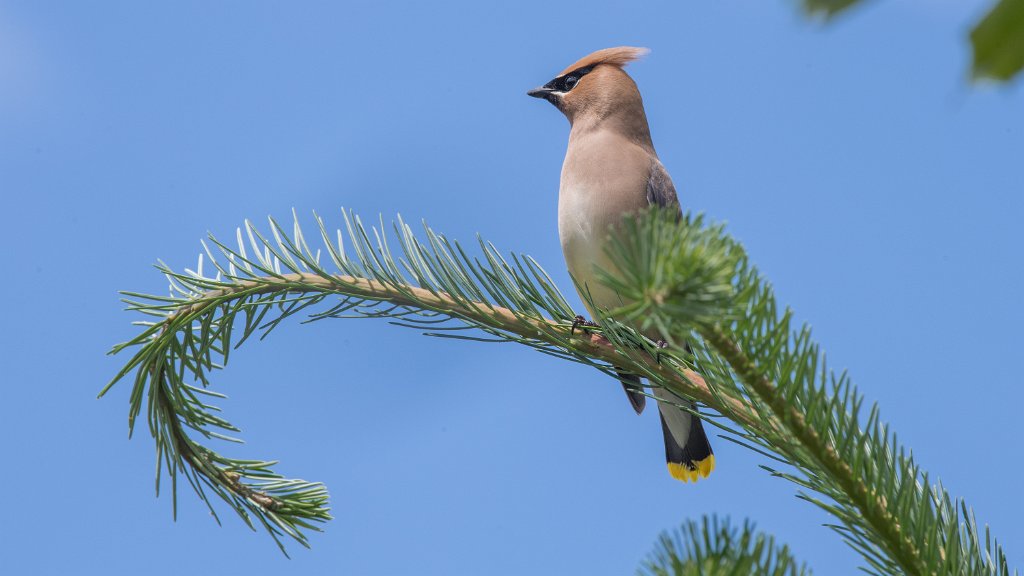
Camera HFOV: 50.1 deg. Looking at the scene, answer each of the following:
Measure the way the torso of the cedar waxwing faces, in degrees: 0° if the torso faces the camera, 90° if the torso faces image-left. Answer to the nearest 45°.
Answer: approximately 45°
